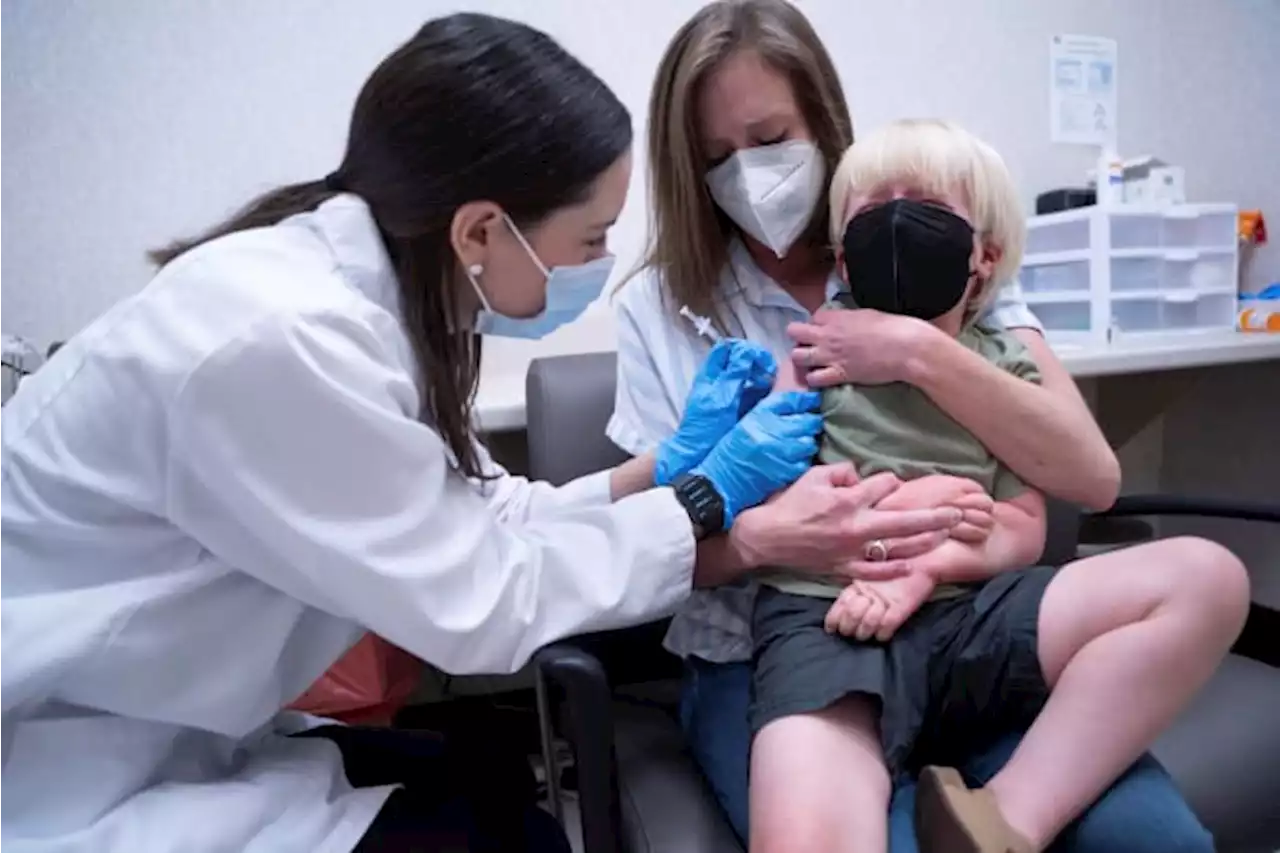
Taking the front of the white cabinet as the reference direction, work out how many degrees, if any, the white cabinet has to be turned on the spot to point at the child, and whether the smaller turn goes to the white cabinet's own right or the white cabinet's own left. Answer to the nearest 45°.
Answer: approximately 45° to the white cabinet's own right

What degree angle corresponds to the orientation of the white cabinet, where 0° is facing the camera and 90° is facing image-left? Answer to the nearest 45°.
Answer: approximately 315°

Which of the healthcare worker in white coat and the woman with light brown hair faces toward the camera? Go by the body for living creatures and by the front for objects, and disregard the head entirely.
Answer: the woman with light brown hair

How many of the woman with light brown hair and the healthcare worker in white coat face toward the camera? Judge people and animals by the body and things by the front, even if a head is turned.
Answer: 1

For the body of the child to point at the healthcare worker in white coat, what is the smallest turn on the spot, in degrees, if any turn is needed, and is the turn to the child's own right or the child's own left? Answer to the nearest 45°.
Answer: approximately 45° to the child's own right

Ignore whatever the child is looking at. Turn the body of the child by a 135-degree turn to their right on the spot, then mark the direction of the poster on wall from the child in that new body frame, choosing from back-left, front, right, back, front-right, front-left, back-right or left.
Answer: front-right

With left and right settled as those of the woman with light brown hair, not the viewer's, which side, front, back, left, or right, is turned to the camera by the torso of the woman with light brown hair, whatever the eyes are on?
front

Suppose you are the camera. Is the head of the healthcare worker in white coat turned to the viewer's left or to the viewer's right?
to the viewer's right

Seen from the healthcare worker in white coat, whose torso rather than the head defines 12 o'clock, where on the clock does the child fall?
The child is roughly at 12 o'clock from the healthcare worker in white coat.

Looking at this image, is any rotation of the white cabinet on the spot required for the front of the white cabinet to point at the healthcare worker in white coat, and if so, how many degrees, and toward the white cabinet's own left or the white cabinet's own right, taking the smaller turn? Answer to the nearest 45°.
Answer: approximately 45° to the white cabinet's own right

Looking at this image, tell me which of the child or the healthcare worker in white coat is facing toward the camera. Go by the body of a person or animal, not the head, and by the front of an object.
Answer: the child

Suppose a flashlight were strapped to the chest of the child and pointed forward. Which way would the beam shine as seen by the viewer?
toward the camera

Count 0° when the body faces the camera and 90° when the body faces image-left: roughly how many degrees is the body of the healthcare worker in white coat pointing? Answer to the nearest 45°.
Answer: approximately 270°
